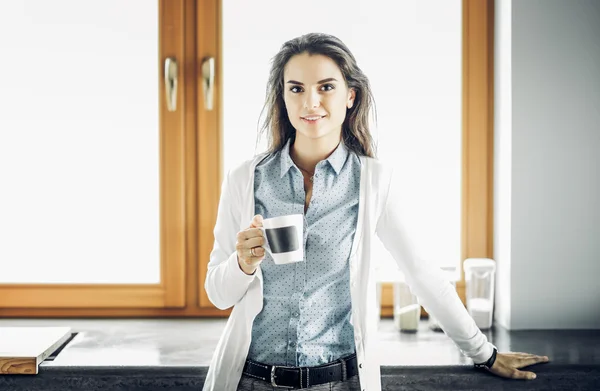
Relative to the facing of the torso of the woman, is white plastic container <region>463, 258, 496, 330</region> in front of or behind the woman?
behind

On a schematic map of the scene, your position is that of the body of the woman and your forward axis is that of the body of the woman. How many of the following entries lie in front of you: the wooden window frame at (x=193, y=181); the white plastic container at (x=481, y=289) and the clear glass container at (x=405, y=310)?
0

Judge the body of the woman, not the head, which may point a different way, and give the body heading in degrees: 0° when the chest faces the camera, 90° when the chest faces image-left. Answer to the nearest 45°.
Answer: approximately 0°

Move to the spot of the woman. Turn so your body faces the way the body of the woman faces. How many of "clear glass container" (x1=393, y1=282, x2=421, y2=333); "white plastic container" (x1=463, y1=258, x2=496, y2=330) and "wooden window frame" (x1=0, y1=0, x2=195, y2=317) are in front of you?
0

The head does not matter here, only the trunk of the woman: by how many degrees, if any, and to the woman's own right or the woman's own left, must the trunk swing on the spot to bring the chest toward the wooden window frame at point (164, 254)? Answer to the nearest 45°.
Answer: approximately 135° to the woman's own right

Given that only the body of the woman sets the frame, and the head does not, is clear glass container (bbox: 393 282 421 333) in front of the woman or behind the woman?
behind

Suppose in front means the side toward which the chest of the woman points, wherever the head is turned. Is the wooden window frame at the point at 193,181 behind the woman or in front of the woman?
behind

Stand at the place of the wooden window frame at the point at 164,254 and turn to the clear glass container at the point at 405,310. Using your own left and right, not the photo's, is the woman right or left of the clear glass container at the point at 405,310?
right

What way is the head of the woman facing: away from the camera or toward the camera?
toward the camera
